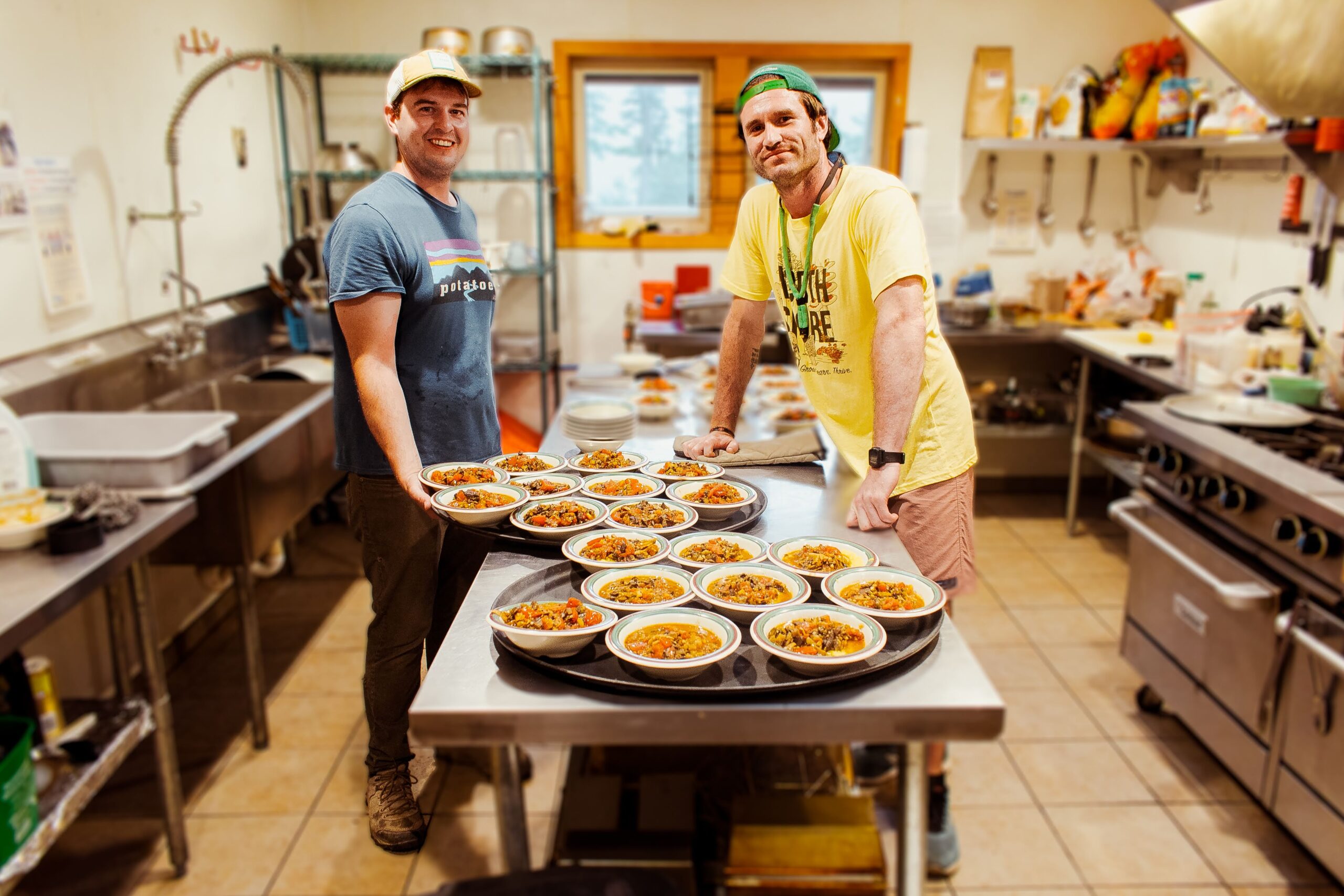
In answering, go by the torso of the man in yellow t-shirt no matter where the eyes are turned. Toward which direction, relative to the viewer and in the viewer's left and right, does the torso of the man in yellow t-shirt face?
facing the viewer and to the left of the viewer

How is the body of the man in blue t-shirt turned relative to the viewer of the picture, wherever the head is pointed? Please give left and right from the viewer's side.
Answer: facing the viewer and to the right of the viewer

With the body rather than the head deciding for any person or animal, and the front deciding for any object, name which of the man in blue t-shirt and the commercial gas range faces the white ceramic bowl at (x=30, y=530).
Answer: the commercial gas range

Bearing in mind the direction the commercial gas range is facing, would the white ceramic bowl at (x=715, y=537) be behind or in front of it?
in front

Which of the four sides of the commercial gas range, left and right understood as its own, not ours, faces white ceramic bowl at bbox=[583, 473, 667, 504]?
front

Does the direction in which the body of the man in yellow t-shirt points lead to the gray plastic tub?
no

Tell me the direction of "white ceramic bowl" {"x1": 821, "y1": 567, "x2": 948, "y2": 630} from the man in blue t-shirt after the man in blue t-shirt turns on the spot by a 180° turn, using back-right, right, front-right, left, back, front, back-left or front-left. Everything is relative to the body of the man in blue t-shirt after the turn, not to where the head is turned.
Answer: back-right

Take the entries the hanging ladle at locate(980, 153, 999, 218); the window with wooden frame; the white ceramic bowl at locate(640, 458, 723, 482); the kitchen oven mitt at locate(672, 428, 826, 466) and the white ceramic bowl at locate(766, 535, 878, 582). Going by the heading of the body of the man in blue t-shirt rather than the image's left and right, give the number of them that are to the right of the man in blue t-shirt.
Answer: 0

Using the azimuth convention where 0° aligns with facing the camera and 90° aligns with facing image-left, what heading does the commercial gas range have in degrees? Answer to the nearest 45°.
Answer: approximately 45°

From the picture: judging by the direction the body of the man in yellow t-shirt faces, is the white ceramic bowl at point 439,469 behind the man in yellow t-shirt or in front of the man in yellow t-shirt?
in front

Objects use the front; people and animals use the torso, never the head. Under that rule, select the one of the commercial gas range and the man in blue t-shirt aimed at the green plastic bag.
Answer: the commercial gas range

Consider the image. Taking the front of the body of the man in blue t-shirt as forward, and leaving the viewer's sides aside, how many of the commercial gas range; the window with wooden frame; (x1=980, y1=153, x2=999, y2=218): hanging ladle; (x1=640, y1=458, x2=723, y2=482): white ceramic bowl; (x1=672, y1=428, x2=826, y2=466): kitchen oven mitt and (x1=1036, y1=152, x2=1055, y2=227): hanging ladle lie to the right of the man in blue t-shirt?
0
